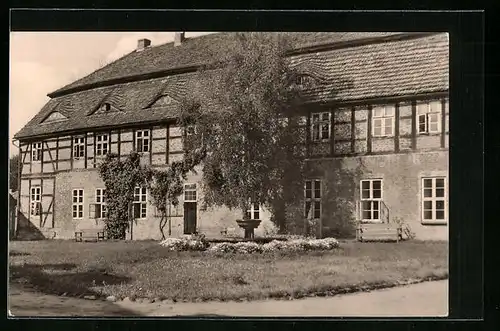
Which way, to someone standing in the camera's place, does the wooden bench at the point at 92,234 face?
facing the viewer

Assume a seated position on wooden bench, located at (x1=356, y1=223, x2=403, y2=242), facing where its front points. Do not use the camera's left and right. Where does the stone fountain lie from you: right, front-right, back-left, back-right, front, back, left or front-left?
right

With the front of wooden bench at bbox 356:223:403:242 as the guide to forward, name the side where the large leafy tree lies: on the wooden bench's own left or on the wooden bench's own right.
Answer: on the wooden bench's own right

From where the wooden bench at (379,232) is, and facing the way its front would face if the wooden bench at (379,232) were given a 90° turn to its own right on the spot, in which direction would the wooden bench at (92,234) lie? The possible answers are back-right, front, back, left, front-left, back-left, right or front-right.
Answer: front

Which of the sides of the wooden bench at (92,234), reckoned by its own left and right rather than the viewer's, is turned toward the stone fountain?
left
